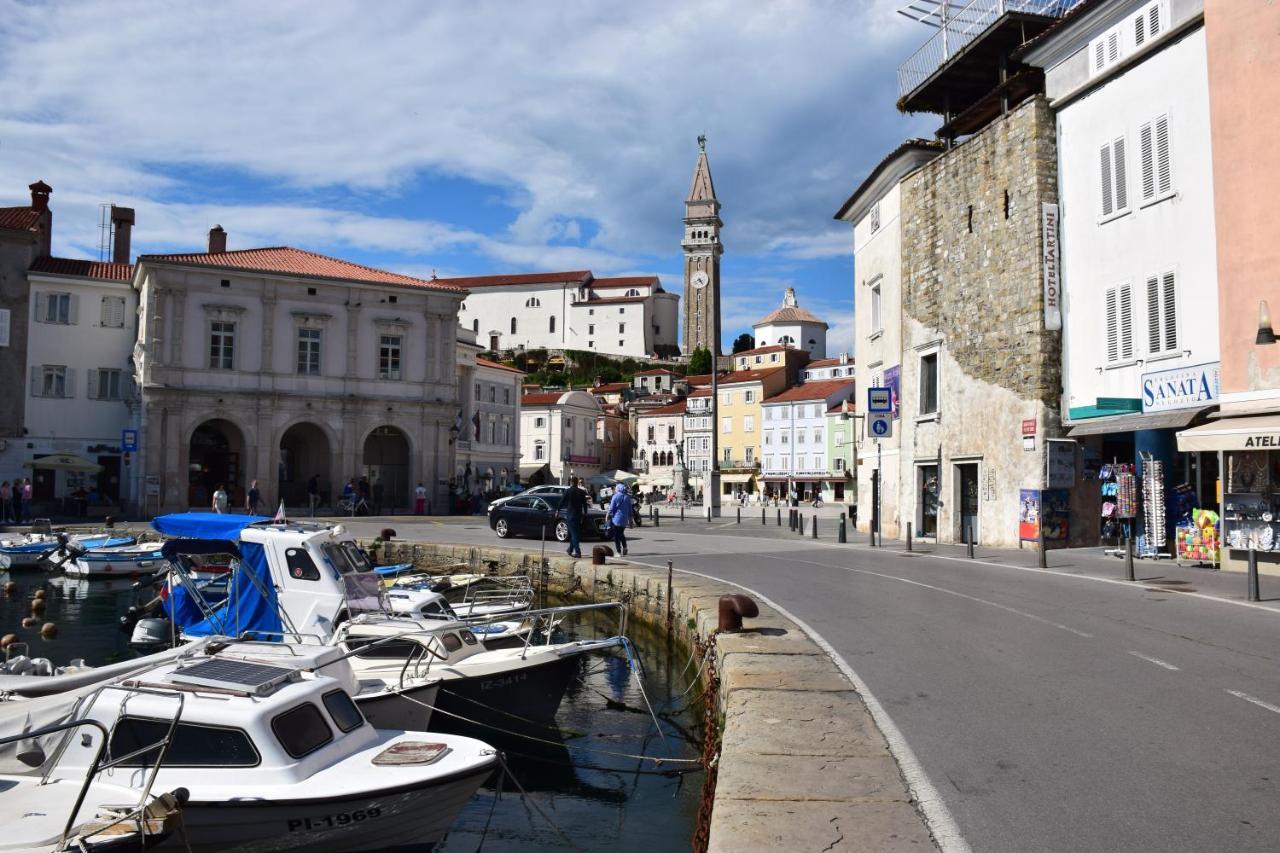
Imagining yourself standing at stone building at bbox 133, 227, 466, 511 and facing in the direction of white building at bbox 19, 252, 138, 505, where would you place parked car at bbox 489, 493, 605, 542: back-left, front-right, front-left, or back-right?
back-left

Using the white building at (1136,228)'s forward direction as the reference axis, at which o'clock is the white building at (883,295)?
the white building at (883,295) is roughly at 3 o'clock from the white building at (1136,228).

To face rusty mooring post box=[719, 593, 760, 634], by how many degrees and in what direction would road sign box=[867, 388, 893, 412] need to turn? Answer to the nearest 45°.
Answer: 0° — it already faces it

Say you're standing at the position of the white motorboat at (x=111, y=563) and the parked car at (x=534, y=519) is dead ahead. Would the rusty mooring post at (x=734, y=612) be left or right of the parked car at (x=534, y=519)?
right

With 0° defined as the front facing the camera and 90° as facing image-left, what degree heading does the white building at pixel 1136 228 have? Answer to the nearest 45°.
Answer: approximately 45°

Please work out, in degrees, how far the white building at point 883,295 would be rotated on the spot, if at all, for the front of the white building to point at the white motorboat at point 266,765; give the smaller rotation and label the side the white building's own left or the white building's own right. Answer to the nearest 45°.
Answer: approximately 45° to the white building's own left

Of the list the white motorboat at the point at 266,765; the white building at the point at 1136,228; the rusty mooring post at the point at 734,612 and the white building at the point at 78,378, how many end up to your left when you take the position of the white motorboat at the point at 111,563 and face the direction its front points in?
1

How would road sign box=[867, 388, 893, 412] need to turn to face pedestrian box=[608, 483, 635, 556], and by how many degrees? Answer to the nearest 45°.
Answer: approximately 45° to its right
